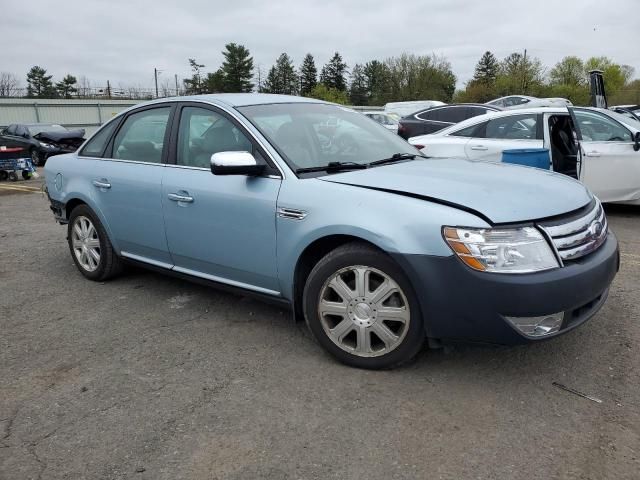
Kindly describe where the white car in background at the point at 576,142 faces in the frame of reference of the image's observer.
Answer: facing to the right of the viewer

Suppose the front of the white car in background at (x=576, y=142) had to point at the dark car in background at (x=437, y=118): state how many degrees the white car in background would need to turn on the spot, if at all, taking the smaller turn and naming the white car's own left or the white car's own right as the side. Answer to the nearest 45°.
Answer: approximately 135° to the white car's own left

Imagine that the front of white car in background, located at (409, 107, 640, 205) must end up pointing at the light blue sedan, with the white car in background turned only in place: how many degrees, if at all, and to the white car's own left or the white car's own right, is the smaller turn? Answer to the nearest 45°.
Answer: approximately 90° to the white car's own right

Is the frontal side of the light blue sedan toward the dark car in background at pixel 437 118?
no

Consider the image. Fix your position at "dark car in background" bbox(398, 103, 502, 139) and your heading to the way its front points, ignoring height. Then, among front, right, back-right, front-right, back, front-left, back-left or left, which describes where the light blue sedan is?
right

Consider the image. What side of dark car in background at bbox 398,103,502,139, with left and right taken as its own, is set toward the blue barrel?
right

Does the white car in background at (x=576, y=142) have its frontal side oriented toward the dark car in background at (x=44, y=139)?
no

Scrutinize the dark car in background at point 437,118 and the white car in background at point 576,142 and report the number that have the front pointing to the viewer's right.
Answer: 2

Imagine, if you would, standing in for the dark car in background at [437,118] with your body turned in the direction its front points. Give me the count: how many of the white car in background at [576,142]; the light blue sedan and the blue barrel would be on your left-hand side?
0

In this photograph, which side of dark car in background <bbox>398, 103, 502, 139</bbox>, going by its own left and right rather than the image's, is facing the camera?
right

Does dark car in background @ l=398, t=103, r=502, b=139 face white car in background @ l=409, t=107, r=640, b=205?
no

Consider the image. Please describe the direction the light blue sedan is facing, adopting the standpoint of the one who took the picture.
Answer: facing the viewer and to the right of the viewer

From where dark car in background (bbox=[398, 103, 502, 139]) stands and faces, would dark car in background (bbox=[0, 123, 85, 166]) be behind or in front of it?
behind

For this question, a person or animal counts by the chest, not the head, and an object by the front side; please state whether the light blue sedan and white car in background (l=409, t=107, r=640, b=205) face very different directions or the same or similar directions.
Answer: same or similar directions
